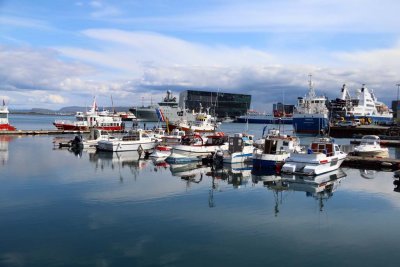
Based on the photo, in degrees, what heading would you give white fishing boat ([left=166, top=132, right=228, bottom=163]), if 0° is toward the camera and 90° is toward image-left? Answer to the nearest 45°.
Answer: approximately 45°

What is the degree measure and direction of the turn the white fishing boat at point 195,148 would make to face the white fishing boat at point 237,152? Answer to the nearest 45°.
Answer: approximately 180°

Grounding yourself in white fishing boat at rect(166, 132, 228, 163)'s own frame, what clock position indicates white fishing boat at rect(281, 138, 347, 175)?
white fishing boat at rect(281, 138, 347, 175) is roughly at 7 o'clock from white fishing boat at rect(166, 132, 228, 163).
